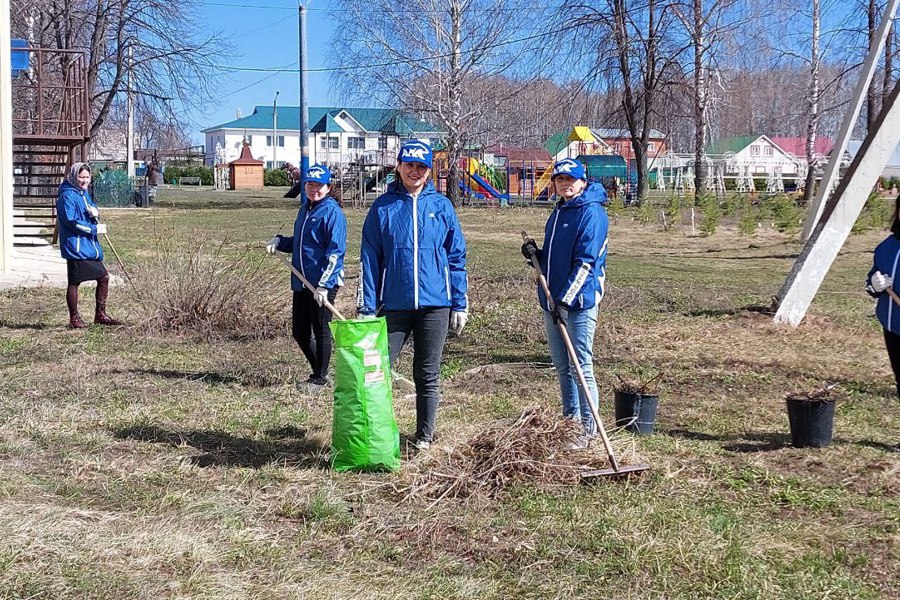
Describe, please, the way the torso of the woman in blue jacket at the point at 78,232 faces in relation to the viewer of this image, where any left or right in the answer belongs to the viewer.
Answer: facing the viewer and to the right of the viewer

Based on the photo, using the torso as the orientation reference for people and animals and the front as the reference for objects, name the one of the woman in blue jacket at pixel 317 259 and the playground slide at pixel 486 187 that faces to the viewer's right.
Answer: the playground slide

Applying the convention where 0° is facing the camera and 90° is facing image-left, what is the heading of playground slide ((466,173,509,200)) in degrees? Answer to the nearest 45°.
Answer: approximately 270°

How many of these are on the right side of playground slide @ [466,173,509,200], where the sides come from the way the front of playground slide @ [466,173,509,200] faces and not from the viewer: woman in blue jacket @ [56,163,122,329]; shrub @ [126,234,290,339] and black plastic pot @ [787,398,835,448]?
3

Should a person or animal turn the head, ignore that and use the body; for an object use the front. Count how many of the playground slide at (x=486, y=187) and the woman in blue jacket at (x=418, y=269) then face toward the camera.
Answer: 1

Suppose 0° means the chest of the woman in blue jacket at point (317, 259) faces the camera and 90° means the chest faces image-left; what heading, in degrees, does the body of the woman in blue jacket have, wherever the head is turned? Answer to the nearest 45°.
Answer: approximately 45°

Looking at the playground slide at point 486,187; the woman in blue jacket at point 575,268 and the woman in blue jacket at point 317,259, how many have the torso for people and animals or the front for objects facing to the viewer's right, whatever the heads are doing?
1

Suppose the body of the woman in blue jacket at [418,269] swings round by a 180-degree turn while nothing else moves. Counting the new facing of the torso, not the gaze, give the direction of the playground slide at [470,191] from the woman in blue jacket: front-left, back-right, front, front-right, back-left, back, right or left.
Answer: front

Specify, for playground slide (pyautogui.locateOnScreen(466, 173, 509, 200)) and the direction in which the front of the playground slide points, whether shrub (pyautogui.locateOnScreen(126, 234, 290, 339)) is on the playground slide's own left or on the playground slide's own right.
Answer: on the playground slide's own right

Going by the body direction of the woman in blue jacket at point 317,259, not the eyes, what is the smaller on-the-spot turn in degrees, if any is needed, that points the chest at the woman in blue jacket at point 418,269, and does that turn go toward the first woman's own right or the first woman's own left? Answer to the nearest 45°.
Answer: approximately 45° to the first woman's own left
